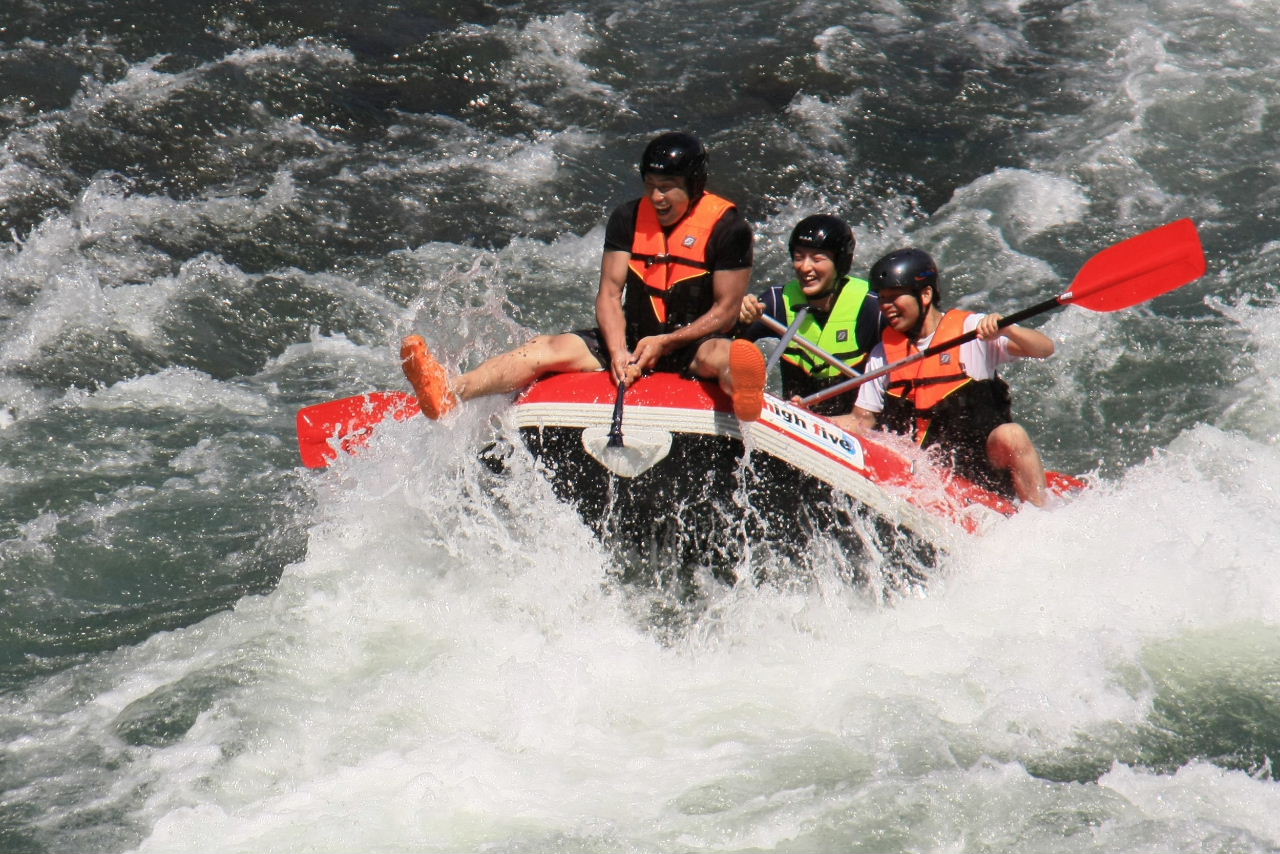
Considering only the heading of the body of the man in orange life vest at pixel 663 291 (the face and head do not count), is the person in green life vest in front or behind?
behind

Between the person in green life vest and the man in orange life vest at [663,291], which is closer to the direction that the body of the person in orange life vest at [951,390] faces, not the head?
the man in orange life vest

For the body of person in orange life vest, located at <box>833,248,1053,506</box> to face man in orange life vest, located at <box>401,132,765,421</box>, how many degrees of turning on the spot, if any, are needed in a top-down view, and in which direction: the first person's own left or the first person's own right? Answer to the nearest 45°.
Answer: approximately 45° to the first person's own right

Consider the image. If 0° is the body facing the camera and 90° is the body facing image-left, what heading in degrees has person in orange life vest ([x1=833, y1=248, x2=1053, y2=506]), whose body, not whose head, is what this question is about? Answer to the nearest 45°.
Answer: approximately 45°

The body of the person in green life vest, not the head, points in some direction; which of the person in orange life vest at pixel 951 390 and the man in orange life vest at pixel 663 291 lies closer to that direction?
the man in orange life vest

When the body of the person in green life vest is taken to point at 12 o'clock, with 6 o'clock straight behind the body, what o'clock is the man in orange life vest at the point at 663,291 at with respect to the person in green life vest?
The man in orange life vest is roughly at 12 o'clock from the person in green life vest.

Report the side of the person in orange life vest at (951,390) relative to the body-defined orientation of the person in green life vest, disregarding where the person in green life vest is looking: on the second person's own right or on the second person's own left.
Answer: on the second person's own left
